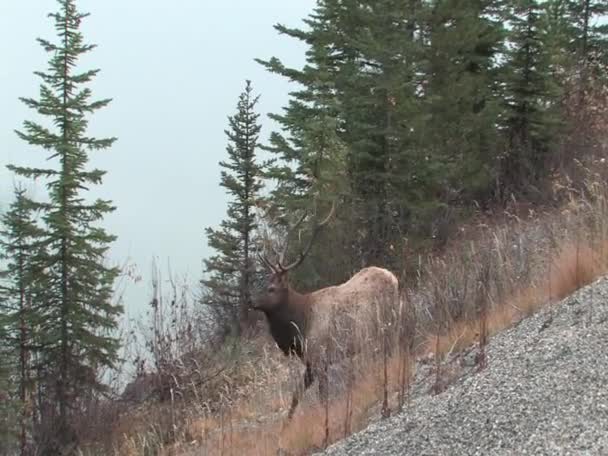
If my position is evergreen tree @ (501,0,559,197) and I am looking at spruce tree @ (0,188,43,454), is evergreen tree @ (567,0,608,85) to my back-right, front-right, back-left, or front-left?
back-right

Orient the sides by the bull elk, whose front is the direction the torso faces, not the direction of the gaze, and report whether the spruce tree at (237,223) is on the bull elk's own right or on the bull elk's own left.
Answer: on the bull elk's own right

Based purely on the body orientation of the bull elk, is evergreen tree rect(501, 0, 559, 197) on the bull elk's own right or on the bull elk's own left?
on the bull elk's own right

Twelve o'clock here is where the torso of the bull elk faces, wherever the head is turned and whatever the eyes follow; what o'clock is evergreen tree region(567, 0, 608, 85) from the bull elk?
The evergreen tree is roughly at 4 o'clock from the bull elk.

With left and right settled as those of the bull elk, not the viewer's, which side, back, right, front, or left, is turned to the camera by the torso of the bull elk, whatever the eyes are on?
left

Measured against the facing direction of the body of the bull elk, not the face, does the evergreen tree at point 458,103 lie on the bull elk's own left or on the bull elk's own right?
on the bull elk's own right

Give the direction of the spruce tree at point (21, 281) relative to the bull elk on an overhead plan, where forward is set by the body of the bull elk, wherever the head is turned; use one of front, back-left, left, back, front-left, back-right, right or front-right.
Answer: front-right

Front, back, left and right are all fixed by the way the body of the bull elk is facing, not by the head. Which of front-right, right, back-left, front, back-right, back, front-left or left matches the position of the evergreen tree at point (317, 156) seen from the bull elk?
right

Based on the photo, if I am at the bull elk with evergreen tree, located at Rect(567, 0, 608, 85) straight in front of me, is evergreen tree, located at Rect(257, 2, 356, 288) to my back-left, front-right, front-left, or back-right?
front-left

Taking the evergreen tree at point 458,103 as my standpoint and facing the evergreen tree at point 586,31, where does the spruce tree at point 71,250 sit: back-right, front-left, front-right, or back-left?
back-left

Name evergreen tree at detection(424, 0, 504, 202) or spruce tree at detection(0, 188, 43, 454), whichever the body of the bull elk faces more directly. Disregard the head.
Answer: the spruce tree

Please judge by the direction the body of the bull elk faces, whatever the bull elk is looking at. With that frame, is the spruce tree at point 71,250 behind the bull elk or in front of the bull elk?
in front

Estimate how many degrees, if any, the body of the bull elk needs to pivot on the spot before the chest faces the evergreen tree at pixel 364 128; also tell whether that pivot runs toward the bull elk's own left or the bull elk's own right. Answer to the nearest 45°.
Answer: approximately 90° to the bull elk's own right
